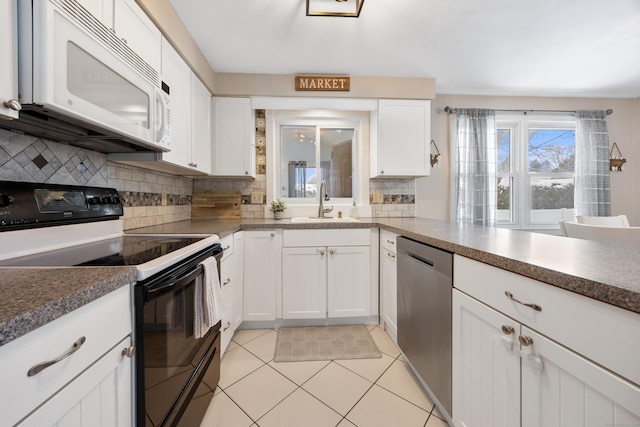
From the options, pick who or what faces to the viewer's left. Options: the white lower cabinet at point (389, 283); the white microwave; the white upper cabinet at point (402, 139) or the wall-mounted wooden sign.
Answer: the white lower cabinet

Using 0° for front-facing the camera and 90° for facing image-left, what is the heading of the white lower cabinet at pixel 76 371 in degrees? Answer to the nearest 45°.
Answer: approximately 315°

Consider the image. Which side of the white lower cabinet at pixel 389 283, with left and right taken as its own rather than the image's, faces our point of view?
left

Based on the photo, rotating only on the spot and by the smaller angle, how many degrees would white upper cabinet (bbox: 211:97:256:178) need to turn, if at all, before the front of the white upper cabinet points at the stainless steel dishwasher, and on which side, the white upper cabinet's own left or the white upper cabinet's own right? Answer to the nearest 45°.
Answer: approximately 45° to the white upper cabinet's own left

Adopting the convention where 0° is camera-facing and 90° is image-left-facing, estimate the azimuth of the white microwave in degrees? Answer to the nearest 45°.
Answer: approximately 315°

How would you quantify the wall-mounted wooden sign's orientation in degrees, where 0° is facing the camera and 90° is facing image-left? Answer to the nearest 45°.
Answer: approximately 0°

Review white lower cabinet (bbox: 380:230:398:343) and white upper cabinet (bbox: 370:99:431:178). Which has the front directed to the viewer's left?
the white lower cabinet

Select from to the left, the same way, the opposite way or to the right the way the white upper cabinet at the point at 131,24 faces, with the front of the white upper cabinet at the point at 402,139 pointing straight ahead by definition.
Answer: to the left

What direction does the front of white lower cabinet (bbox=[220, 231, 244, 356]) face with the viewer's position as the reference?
facing to the right of the viewer

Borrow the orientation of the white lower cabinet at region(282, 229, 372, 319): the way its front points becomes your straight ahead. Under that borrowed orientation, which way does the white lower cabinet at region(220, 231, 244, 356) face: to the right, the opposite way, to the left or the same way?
to the left

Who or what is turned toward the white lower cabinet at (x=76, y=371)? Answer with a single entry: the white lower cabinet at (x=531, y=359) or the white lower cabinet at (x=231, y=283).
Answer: the white lower cabinet at (x=531, y=359)
